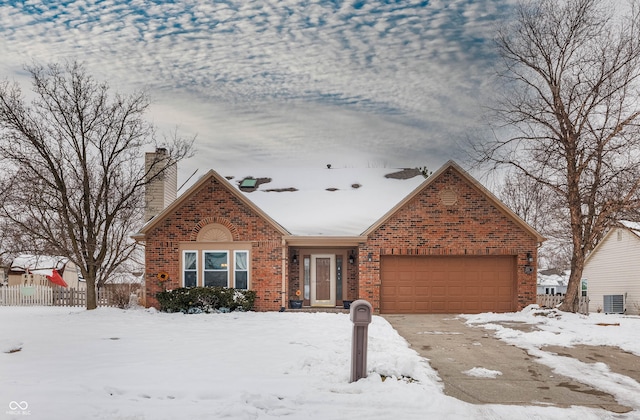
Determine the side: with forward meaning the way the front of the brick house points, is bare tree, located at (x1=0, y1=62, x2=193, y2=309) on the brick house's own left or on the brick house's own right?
on the brick house's own right

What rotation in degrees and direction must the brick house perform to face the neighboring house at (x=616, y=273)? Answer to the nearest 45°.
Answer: approximately 135° to its left

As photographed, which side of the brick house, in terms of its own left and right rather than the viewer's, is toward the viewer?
front
